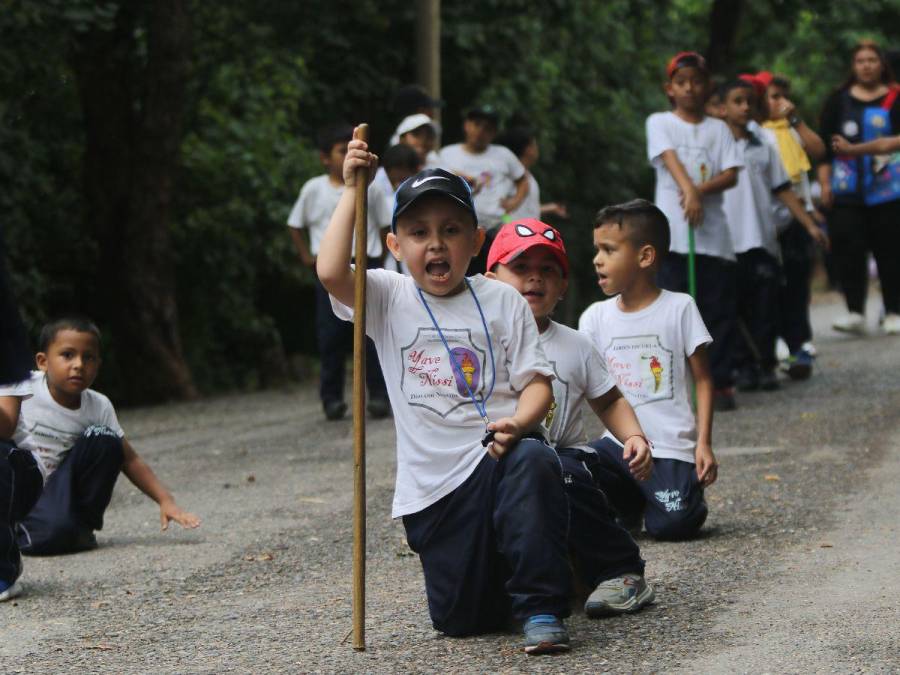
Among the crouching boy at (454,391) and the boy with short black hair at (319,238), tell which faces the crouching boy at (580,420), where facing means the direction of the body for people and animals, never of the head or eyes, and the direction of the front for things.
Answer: the boy with short black hair

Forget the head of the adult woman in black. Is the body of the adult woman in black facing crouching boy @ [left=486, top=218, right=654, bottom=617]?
yes

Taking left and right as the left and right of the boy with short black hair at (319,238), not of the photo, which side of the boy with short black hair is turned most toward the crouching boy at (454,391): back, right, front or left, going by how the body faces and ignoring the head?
front

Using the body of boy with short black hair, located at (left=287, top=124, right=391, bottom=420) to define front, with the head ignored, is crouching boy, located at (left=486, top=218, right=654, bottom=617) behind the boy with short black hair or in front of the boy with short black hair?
in front

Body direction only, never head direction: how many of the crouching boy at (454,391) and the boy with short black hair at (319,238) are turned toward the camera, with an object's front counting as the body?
2

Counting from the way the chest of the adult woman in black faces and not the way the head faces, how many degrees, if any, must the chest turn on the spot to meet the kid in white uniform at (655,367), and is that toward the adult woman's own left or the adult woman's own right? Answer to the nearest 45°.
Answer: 0° — they already face them

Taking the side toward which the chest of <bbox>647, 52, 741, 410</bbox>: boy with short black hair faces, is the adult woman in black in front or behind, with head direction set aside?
behind

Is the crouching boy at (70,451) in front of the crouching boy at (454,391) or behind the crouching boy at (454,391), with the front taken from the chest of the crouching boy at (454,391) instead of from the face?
behind
